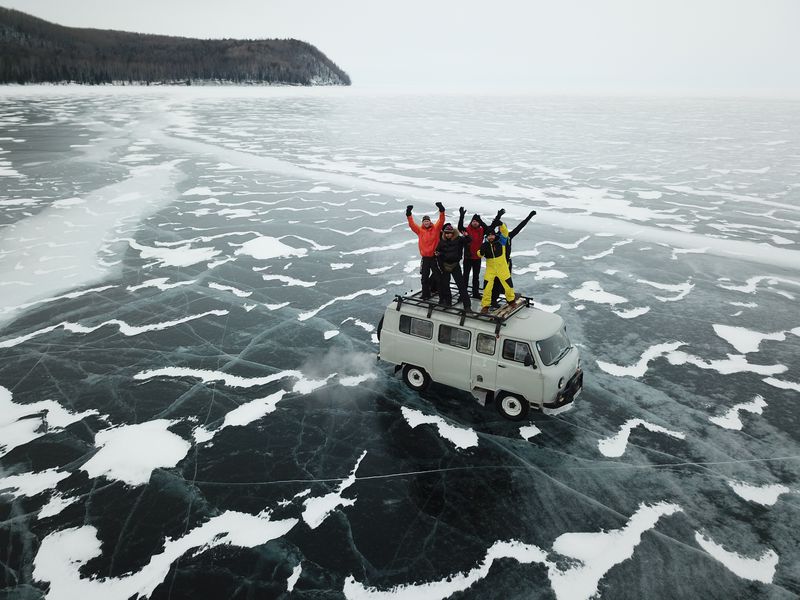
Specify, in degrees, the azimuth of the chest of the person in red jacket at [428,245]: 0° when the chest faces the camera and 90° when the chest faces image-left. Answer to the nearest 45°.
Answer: approximately 0°

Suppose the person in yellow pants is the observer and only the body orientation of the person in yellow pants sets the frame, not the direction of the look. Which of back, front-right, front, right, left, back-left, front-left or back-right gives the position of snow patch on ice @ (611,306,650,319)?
back-left

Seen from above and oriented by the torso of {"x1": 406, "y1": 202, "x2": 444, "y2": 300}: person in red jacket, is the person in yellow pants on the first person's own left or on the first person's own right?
on the first person's own left

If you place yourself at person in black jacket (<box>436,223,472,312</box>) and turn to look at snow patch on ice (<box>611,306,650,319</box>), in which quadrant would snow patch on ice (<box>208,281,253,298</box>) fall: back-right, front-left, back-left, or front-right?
back-left

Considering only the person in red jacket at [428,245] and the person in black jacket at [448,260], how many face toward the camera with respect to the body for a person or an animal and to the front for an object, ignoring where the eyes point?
2

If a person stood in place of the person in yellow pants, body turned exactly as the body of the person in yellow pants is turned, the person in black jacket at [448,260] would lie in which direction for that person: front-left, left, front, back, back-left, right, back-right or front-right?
right

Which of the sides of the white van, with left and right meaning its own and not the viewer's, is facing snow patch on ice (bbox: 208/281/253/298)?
back

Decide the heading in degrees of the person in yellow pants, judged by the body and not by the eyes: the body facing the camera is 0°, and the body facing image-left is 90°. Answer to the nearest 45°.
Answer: approximately 0°
